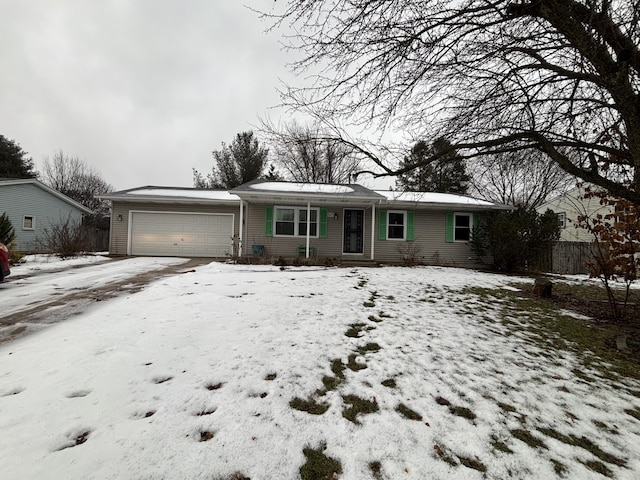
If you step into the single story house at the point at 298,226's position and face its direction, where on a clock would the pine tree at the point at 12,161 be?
The pine tree is roughly at 4 o'clock from the single story house.

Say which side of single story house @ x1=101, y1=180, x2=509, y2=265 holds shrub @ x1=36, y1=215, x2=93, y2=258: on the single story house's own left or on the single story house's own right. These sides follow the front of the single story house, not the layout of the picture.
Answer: on the single story house's own right

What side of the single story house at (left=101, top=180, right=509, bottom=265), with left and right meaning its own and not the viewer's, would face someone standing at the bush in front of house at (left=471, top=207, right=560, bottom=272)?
left

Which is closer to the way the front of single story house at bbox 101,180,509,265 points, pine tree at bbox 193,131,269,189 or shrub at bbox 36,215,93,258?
the shrub

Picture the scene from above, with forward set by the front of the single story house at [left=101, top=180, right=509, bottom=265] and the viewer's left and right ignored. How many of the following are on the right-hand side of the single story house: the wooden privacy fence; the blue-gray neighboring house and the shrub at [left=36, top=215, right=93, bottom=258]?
2

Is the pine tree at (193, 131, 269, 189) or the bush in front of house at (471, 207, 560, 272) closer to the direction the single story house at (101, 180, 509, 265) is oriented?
the bush in front of house

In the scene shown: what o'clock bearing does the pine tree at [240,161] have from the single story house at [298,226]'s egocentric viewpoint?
The pine tree is roughly at 5 o'clock from the single story house.

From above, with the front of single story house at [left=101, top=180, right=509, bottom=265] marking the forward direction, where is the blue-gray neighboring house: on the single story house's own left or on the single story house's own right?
on the single story house's own right

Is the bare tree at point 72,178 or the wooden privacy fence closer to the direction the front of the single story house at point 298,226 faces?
the wooden privacy fence

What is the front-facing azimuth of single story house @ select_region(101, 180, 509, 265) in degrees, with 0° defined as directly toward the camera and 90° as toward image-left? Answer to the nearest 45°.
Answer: approximately 0°

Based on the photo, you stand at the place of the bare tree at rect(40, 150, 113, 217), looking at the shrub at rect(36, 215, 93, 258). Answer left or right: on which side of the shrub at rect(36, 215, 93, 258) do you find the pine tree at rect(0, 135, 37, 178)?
right
